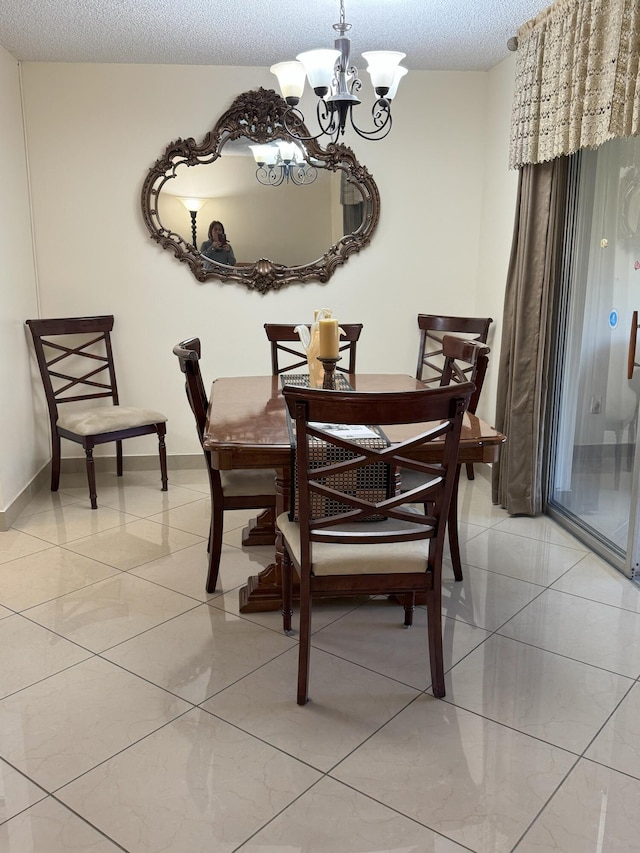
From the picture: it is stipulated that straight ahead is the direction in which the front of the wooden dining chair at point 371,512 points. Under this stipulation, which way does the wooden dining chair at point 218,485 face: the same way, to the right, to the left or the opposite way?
to the right

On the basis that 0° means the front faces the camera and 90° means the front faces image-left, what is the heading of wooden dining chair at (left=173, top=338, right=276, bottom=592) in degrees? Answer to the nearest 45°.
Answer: approximately 270°

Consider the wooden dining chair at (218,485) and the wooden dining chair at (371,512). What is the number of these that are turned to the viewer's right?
1

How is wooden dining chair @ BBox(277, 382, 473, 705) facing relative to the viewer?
away from the camera

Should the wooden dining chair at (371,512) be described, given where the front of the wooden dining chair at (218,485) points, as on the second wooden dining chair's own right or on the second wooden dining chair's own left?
on the second wooden dining chair's own right

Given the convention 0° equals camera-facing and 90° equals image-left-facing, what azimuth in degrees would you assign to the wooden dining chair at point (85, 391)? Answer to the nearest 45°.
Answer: approximately 315°
